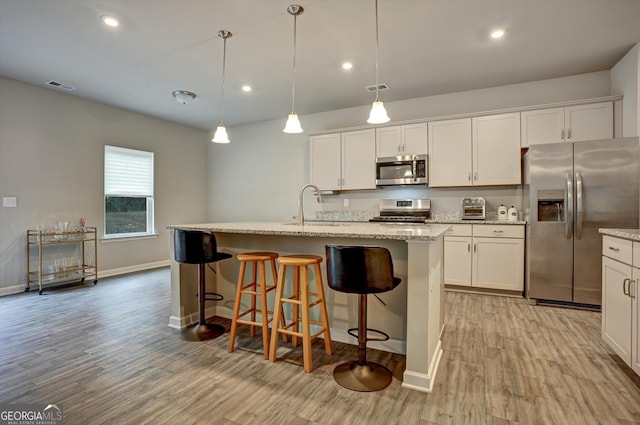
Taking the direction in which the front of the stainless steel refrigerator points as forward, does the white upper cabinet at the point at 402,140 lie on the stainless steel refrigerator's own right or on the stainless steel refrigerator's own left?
on the stainless steel refrigerator's own right

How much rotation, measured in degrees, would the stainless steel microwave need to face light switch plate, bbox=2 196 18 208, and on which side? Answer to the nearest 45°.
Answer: approximately 90° to its right

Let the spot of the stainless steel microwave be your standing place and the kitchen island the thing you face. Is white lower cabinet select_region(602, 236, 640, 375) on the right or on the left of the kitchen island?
left

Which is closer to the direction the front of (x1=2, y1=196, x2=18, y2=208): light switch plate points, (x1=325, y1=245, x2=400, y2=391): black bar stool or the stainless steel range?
the black bar stool

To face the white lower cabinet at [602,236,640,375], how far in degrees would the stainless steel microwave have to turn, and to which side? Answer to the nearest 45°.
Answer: approximately 45° to its left

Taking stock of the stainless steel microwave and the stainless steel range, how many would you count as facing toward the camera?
2

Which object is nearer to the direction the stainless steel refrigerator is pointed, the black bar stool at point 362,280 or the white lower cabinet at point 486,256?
the black bar stool

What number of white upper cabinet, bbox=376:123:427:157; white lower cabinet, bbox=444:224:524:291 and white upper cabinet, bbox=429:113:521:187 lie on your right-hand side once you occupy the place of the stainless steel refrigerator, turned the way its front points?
3

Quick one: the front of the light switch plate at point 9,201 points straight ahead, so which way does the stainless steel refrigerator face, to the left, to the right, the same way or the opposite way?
to the right

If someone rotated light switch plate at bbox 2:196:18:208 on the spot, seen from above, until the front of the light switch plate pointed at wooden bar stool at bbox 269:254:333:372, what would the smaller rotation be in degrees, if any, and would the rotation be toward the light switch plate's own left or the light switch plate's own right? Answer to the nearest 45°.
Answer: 0° — it already faces it
